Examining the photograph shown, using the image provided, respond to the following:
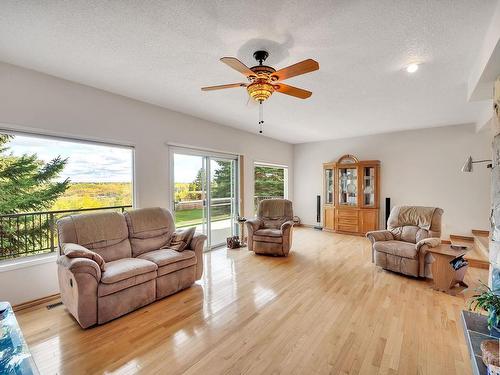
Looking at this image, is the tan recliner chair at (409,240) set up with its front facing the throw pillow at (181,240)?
yes

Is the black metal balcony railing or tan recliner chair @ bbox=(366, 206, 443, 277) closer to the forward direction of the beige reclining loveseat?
the tan recliner chair

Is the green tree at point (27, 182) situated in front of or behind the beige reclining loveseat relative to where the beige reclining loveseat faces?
behind

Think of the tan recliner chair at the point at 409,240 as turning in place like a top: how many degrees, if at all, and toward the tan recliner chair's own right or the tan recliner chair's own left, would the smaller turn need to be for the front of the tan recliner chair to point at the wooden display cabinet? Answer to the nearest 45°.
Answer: approximately 90° to the tan recliner chair's own right

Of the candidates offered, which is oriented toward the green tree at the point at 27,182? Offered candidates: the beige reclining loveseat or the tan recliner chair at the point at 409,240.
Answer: the tan recliner chair

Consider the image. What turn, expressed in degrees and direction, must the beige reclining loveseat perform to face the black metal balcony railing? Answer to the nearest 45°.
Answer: approximately 180°

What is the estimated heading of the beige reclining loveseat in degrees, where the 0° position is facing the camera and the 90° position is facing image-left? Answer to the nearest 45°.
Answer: approximately 315°

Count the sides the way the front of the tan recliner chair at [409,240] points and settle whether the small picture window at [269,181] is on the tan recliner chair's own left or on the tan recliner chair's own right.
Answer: on the tan recliner chair's own right

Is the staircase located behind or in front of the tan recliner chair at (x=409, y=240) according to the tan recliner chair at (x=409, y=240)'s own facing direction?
behind

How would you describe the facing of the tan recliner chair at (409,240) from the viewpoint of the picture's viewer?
facing the viewer and to the left of the viewer

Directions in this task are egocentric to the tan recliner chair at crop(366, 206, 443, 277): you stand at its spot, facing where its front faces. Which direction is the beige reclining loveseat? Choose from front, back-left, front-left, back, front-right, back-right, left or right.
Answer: front

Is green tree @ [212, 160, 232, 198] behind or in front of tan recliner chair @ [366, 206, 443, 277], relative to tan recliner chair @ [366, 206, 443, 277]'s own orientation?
in front

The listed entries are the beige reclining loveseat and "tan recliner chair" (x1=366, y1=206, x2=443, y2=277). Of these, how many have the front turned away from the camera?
0

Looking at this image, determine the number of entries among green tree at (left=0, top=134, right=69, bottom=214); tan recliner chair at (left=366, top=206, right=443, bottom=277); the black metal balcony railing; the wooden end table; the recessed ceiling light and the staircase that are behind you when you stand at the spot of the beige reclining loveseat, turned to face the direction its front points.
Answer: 2

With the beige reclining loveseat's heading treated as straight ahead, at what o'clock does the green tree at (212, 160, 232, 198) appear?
The green tree is roughly at 9 o'clock from the beige reclining loveseat.
